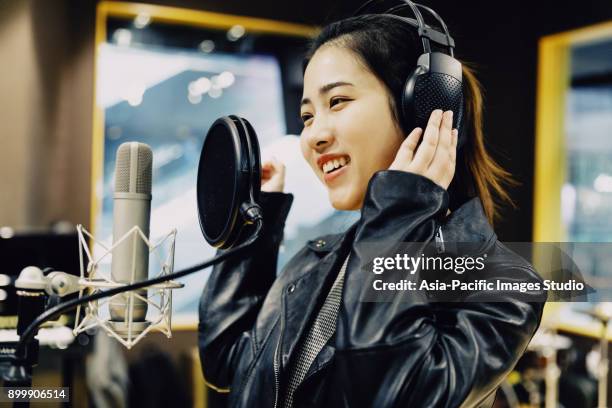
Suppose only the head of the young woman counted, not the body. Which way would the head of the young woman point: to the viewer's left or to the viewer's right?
to the viewer's left

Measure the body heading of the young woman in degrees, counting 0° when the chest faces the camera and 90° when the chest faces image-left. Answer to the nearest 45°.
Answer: approximately 45°
